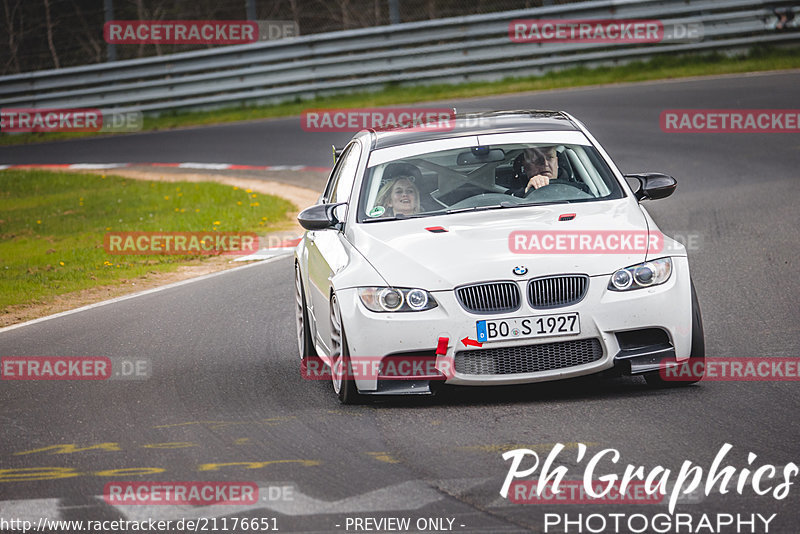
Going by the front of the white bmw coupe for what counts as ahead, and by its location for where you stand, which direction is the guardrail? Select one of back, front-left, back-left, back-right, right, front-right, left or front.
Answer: back

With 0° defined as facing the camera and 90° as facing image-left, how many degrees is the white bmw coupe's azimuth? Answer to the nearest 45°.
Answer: approximately 0°

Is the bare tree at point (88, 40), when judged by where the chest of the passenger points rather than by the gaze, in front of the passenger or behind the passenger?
behind

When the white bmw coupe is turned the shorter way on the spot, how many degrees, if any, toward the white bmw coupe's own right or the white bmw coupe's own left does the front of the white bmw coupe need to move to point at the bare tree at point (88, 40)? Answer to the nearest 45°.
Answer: approximately 135° to the white bmw coupe's own right

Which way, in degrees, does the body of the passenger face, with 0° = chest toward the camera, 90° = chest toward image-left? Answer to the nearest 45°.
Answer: approximately 0°

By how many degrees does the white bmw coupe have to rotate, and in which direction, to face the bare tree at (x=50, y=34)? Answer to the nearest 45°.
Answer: approximately 135° to its right

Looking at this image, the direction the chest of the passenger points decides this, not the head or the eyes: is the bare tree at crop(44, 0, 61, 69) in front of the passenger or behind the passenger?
behind

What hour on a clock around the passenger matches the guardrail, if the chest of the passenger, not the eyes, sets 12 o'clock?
The guardrail is roughly at 6 o'clock from the passenger.

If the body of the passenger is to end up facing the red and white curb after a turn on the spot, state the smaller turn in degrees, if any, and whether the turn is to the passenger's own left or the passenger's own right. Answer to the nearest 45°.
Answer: approximately 180°
